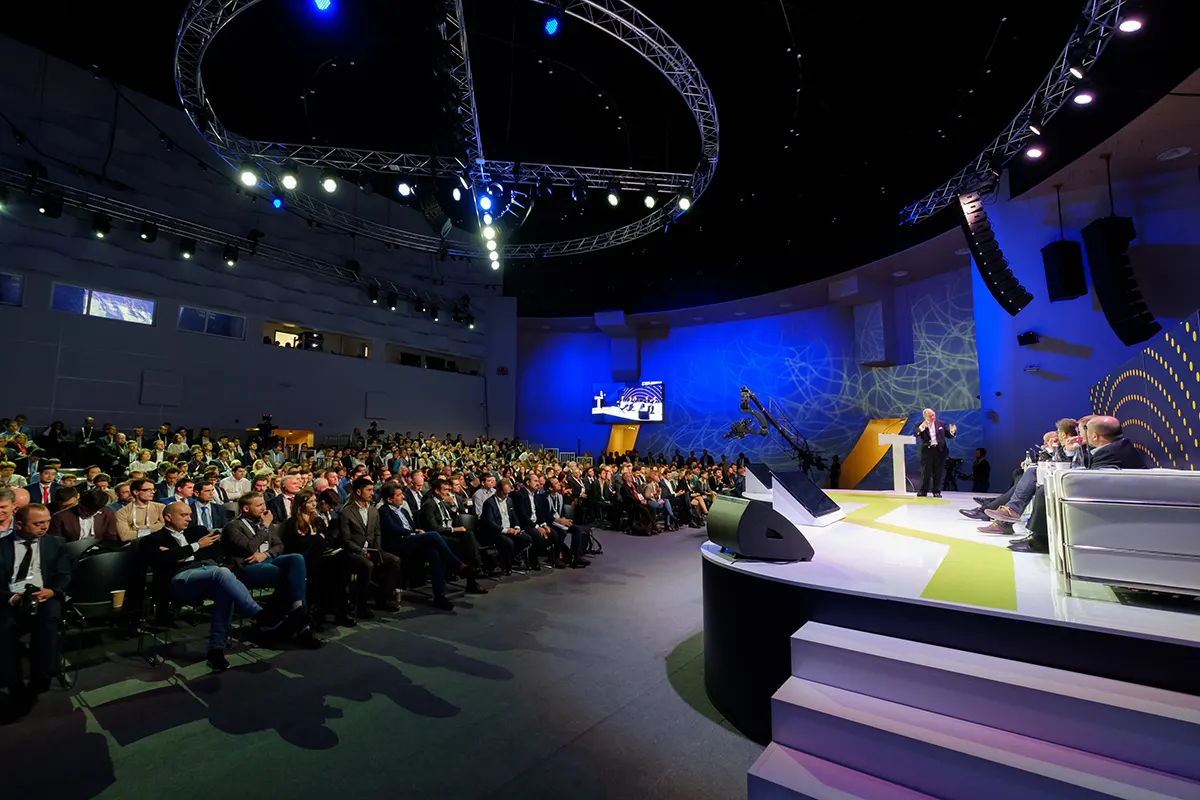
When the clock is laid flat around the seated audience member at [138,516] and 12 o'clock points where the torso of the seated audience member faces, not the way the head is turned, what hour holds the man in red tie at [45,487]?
The man in red tie is roughly at 7 o'clock from the seated audience member.

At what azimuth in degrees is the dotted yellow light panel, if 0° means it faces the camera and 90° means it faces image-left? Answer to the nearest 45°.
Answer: approximately 45°

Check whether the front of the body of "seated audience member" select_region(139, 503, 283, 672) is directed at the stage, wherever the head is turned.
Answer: yes

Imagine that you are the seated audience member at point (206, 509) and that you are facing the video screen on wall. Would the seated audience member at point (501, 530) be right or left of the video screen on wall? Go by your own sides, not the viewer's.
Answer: right

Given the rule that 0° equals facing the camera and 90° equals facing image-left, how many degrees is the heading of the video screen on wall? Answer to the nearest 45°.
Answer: approximately 0°

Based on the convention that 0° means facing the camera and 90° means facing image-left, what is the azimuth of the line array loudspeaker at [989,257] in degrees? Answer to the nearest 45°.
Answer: approximately 90°

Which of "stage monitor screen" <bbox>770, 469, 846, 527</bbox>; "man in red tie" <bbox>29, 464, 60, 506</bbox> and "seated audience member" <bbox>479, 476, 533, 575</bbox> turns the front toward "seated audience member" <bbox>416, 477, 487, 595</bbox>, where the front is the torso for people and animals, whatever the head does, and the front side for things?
the man in red tie

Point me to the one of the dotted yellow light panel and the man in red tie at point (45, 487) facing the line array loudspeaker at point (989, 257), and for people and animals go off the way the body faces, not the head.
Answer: the man in red tie

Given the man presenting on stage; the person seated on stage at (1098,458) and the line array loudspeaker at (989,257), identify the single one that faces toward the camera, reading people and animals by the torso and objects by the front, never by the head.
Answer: the man presenting on stage

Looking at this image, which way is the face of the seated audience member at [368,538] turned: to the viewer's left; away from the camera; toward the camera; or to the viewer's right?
to the viewer's right

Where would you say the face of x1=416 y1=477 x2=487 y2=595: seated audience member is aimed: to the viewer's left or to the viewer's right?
to the viewer's right

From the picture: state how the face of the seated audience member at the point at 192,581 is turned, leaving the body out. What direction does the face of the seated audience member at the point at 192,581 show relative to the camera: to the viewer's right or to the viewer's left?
to the viewer's right

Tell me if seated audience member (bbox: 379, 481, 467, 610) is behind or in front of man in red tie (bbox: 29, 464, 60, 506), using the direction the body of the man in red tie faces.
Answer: in front
